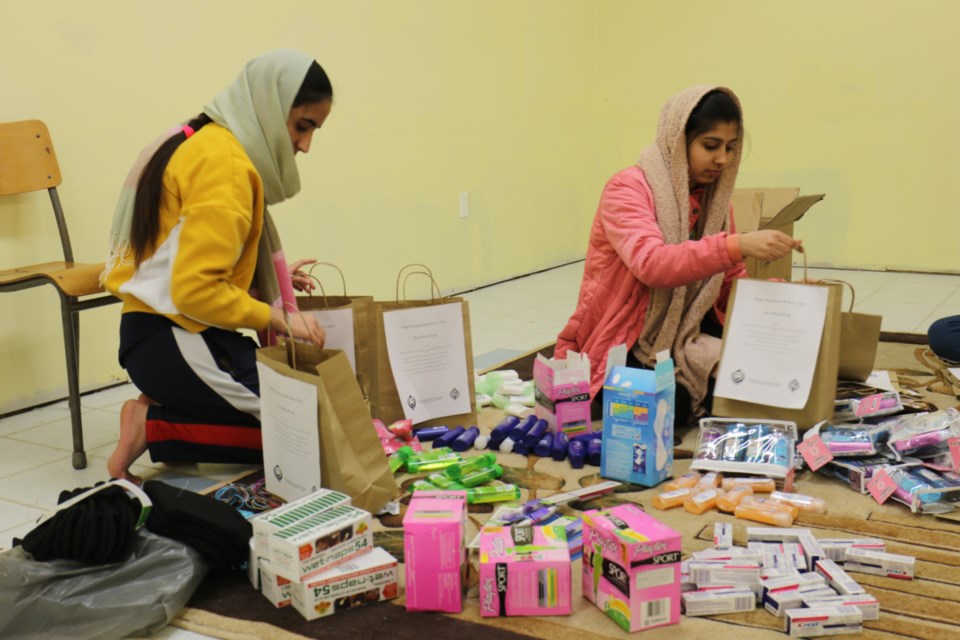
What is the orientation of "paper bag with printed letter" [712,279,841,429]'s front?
toward the camera

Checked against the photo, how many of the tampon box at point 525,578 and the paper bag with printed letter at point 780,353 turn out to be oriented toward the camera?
2

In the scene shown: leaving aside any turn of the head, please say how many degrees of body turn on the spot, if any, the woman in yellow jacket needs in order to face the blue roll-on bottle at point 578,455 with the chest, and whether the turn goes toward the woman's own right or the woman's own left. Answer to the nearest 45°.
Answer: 0° — they already face it

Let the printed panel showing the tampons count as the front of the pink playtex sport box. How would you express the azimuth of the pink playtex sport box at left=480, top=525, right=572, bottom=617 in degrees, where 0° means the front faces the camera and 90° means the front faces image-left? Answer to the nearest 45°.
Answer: approximately 0°

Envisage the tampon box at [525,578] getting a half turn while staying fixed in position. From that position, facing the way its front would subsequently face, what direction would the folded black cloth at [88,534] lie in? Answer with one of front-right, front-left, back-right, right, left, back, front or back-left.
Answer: left

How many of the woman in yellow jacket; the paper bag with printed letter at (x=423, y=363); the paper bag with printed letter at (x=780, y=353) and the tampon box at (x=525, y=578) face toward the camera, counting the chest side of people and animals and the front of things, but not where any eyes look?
3

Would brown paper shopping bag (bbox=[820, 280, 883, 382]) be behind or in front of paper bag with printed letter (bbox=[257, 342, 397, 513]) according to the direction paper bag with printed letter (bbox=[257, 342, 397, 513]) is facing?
behind

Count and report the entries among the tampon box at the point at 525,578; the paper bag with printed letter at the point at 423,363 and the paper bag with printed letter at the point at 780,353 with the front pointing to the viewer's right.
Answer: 0

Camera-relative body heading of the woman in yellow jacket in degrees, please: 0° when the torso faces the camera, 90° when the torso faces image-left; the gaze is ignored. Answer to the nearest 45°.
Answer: approximately 270°

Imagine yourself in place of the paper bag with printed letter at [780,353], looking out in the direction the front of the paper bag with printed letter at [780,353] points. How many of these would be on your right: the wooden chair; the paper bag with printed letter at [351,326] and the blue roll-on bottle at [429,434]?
3

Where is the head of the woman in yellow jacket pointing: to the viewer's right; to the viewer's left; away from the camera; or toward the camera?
to the viewer's right

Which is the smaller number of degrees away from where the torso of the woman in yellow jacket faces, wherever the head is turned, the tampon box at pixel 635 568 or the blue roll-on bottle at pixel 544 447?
the blue roll-on bottle

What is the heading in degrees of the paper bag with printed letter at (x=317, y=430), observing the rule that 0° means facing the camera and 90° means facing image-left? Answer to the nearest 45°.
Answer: approximately 45°

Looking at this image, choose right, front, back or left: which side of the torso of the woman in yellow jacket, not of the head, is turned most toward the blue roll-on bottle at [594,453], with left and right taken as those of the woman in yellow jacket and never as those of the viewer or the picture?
front

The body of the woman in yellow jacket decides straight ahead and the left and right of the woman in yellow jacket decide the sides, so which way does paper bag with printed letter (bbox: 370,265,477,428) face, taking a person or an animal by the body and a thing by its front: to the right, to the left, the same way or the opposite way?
to the right

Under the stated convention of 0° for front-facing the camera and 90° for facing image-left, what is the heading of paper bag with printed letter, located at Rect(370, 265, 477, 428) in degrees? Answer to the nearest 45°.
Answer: approximately 0°
